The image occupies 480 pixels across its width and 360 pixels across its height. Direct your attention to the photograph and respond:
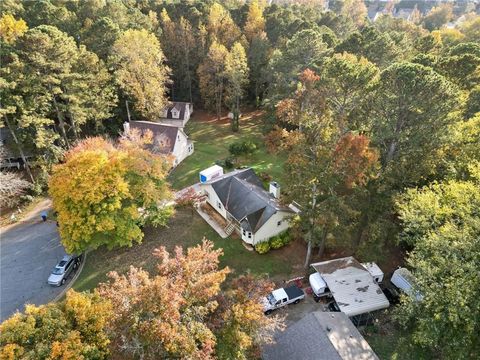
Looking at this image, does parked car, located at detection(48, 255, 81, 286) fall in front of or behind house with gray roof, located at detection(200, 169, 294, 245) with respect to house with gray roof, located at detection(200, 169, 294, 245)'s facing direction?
in front

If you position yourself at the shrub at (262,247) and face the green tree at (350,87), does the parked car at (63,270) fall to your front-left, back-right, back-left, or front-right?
back-left

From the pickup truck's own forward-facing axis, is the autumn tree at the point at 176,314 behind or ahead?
ahead

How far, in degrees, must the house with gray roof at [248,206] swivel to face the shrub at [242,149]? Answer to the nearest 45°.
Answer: approximately 135° to its right

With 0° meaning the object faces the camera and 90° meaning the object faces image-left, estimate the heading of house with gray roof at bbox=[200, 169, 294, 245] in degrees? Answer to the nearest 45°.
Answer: approximately 45°
